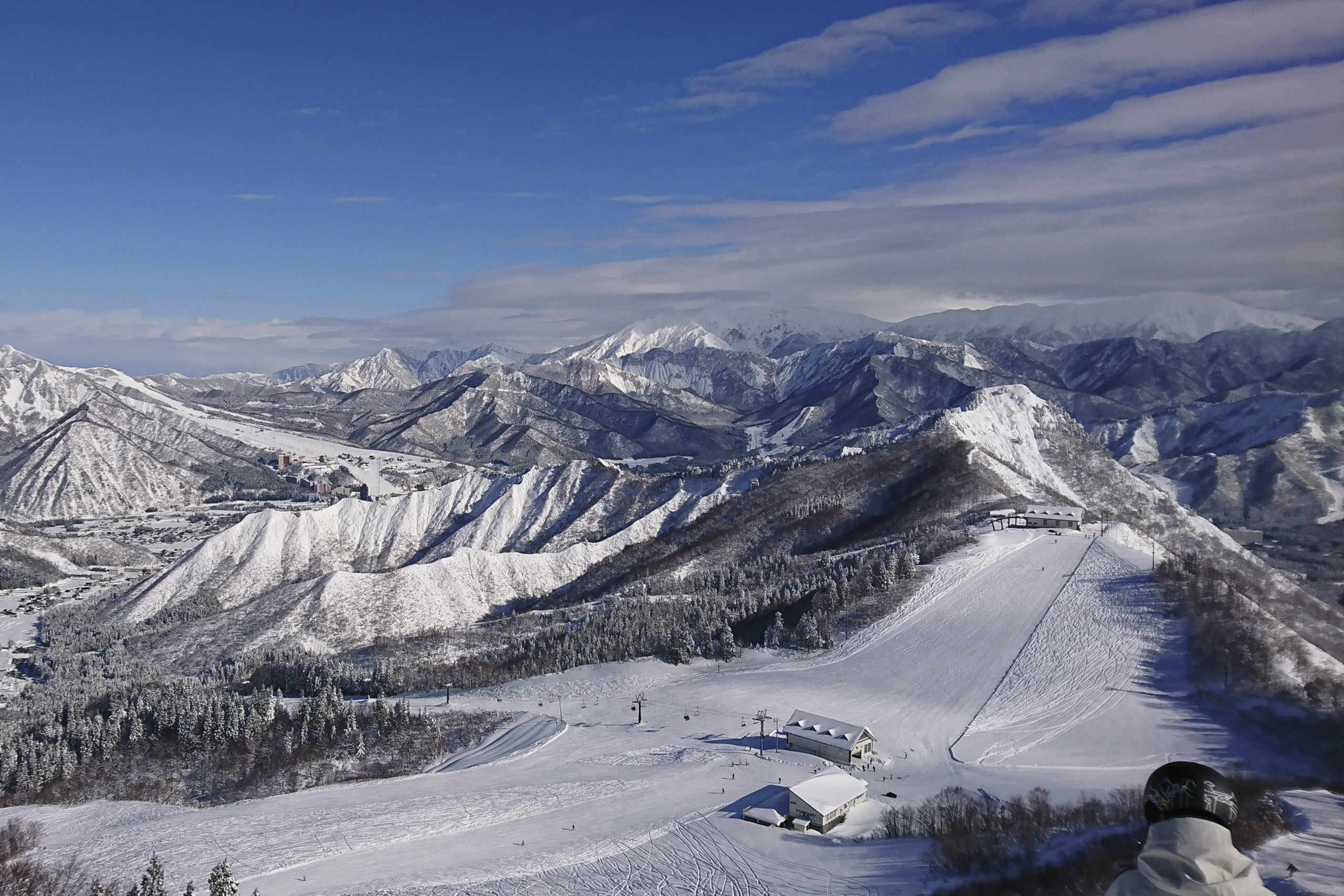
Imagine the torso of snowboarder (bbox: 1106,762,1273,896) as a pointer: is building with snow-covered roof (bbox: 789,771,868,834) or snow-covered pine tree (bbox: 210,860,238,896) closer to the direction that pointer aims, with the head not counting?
the building with snow-covered roof

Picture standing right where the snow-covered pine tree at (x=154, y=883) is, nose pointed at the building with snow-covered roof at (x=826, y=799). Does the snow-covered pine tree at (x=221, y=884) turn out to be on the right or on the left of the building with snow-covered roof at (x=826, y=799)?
right

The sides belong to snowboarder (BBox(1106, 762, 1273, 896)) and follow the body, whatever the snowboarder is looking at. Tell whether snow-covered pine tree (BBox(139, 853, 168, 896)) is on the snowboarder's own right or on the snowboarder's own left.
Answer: on the snowboarder's own left

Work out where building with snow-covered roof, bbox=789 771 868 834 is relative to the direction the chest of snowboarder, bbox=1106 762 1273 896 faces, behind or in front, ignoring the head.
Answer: in front

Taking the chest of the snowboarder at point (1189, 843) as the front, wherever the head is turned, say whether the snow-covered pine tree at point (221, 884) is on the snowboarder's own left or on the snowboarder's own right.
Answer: on the snowboarder's own left

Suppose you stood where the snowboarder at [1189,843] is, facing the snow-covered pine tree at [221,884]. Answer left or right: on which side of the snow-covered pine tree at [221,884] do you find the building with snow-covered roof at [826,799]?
right

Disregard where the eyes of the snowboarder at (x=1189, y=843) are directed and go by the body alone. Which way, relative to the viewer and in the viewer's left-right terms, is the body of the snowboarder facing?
facing away from the viewer

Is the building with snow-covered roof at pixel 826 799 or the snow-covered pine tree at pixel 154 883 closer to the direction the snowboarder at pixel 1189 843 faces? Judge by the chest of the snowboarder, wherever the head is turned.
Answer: the building with snow-covered roof
